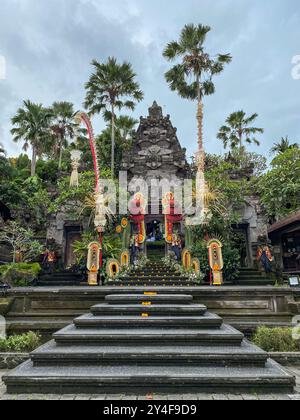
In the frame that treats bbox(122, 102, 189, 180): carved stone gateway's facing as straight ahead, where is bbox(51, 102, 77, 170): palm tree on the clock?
The palm tree is roughly at 4 o'clock from the carved stone gateway.

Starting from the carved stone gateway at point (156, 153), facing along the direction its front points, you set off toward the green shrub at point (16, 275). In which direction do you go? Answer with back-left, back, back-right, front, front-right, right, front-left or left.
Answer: front-right

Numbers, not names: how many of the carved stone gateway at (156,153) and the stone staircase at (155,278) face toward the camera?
2

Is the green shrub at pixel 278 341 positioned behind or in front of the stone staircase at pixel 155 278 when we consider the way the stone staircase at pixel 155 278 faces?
in front

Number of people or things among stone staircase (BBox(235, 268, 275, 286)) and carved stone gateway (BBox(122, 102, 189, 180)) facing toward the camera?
2

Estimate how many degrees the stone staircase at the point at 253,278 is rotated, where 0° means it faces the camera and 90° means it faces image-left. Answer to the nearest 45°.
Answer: approximately 0°
